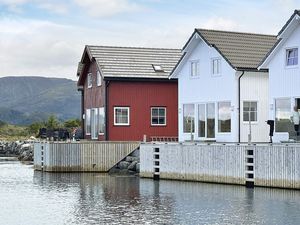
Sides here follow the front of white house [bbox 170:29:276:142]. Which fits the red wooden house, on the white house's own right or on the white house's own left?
on the white house's own right

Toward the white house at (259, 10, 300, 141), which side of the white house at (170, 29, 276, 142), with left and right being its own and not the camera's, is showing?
left

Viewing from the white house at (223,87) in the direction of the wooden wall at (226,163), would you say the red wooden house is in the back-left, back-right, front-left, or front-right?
back-right

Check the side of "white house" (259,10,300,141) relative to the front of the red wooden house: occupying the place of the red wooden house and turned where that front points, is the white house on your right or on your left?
on your left

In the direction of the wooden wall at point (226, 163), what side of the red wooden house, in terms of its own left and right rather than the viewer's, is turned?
left

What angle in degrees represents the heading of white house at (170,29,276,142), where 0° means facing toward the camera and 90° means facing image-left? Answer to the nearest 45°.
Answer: approximately 45°

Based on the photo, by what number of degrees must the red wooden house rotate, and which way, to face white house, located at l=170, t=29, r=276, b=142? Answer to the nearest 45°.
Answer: approximately 135° to its left
